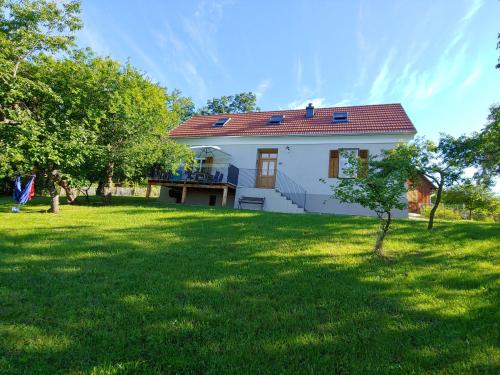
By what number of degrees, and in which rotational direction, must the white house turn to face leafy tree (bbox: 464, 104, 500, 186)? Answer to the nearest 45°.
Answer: approximately 45° to its left

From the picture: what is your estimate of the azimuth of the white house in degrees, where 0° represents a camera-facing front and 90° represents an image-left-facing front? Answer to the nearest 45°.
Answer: approximately 0°

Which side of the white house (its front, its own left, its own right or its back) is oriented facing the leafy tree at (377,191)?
front

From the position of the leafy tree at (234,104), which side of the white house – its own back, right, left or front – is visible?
back

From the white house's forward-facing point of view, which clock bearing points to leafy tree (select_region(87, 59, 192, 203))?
The leafy tree is roughly at 2 o'clock from the white house.

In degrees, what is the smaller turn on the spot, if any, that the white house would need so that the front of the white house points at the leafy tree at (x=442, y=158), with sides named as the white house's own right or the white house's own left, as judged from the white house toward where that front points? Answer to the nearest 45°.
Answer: approximately 45° to the white house's own left
